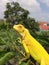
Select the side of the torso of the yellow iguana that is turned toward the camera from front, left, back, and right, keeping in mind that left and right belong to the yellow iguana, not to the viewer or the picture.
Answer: left
